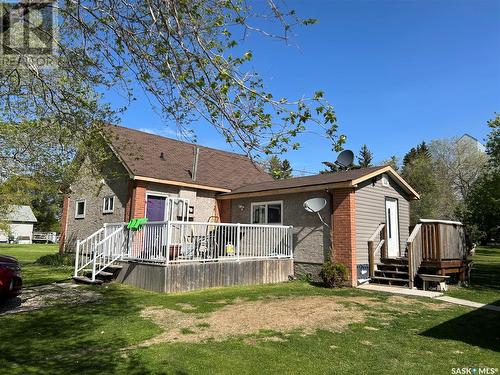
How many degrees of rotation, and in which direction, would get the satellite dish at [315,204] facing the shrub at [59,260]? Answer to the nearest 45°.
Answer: approximately 45° to its right

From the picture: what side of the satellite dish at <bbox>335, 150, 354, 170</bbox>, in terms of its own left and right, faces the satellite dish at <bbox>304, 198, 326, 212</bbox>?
front

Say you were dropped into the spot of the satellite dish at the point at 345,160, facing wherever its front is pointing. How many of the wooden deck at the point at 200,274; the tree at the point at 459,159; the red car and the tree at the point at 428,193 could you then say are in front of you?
2

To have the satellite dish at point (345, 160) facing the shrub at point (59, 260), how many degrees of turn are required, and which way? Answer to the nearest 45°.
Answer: approximately 45° to its right

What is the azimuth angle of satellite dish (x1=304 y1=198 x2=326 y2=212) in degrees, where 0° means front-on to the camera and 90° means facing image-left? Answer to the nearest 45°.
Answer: approximately 45°

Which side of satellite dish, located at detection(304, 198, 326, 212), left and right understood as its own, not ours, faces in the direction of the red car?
front

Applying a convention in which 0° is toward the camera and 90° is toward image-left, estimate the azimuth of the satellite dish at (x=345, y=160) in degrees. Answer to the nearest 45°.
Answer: approximately 45°

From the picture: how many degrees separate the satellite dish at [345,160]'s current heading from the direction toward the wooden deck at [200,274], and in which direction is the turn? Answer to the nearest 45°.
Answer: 0° — it already faces it

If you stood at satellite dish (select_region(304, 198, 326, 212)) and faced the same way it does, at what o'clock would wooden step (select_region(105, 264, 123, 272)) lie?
The wooden step is roughly at 1 o'clock from the satellite dish.

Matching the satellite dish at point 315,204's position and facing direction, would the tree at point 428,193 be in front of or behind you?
behind

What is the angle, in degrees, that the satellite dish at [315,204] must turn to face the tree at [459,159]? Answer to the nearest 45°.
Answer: approximately 180°
